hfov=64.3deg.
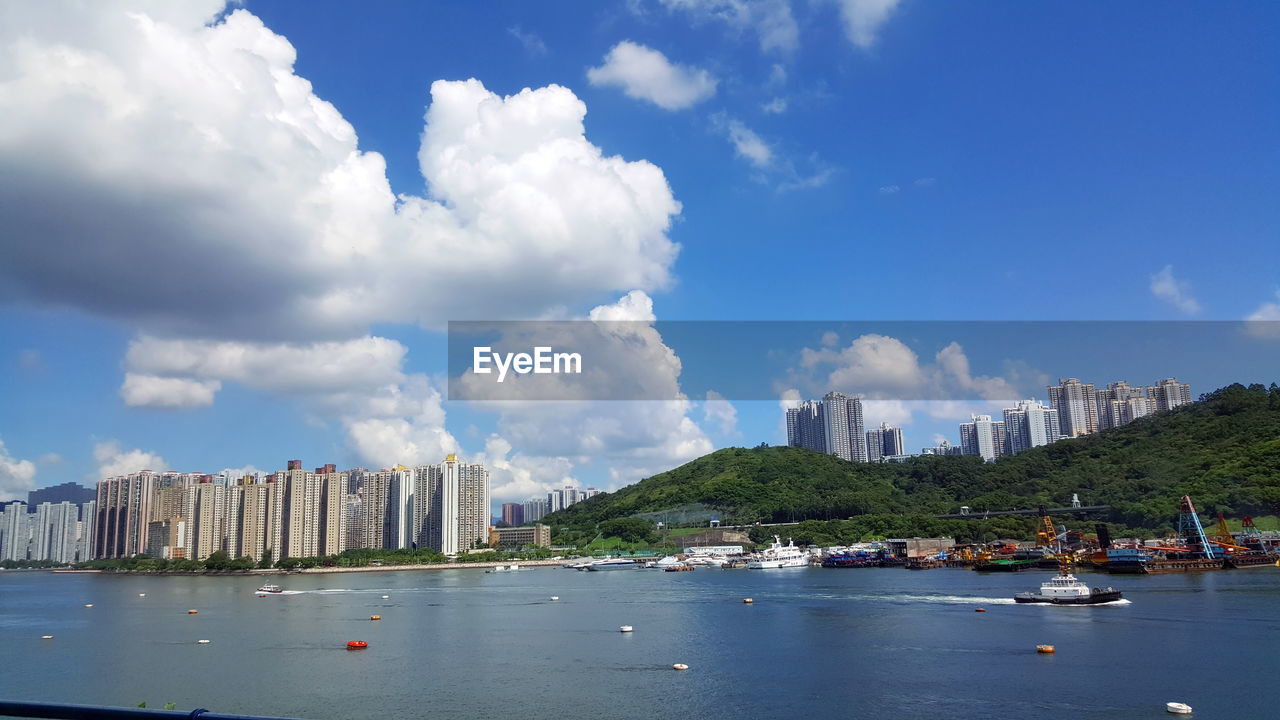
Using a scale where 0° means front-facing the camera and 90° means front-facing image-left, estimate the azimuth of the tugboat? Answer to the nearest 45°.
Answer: approximately 270°

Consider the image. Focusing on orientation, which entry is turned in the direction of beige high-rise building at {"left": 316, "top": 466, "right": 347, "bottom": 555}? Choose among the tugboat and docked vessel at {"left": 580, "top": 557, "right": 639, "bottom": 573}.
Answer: the docked vessel

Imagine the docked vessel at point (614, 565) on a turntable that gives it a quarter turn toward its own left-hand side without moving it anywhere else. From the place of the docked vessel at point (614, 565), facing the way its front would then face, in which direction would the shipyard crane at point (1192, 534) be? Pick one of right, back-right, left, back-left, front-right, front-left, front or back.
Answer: front-left

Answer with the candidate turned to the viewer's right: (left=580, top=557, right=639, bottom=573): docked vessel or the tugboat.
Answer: the tugboat

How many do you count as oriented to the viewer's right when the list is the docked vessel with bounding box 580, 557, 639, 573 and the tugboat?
1

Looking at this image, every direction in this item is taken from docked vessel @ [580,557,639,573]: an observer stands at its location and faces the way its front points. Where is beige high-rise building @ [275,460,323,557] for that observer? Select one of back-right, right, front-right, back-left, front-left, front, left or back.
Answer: front

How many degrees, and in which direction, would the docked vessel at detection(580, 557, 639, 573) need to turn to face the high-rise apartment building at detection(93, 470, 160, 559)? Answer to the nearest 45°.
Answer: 0° — it already faces it

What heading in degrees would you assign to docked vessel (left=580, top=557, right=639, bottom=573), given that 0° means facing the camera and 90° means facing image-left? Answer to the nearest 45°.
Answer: approximately 90°

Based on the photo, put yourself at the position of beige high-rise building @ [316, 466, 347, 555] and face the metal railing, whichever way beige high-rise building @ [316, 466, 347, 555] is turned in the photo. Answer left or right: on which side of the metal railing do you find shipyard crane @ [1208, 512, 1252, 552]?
left

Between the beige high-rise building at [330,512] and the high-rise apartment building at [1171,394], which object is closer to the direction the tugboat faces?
the high-rise apartment building

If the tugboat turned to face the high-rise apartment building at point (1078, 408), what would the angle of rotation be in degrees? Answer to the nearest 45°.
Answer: approximately 90° to its left

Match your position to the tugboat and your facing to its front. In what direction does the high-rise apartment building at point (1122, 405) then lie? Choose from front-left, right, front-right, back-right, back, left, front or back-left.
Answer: left

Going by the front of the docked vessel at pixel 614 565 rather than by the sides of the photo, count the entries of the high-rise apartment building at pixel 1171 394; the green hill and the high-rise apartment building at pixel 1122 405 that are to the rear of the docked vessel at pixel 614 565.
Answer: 3

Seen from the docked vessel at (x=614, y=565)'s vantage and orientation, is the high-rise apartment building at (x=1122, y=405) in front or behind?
behind

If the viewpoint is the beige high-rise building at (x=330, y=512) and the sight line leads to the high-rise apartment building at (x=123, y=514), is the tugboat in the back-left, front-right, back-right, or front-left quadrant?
back-left

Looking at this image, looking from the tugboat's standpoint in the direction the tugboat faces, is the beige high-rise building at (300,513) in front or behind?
behind

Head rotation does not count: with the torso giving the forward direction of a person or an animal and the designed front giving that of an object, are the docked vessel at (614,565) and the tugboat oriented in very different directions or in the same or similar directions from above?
very different directions

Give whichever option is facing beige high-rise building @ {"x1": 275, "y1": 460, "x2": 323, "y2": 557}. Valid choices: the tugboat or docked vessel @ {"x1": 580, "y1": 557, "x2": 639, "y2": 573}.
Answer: the docked vessel
